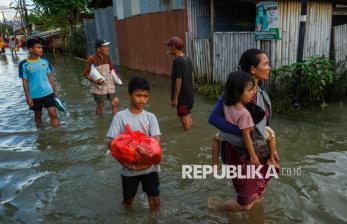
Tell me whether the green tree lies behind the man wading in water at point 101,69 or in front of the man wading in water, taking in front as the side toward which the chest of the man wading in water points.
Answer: behind

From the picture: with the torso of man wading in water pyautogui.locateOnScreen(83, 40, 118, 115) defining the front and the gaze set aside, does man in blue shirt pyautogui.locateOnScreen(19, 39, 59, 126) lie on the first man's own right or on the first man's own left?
on the first man's own right

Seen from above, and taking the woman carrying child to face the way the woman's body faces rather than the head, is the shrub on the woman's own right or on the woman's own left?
on the woman's own left

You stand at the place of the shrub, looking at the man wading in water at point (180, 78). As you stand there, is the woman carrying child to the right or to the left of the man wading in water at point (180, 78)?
left

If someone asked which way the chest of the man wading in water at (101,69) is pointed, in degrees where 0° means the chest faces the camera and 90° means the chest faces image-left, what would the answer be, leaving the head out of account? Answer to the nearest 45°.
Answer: approximately 315°

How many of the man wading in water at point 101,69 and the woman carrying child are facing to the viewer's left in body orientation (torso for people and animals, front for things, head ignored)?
0
